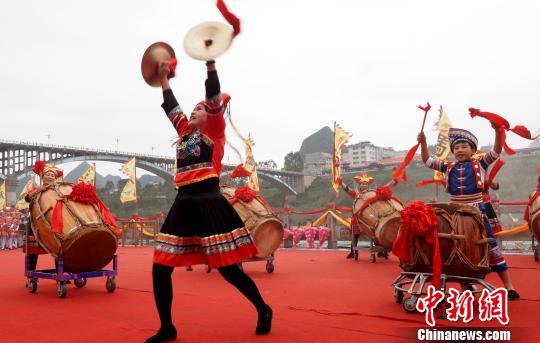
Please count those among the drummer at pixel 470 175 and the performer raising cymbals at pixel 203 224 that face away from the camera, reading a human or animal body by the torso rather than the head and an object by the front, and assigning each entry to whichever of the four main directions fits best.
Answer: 0

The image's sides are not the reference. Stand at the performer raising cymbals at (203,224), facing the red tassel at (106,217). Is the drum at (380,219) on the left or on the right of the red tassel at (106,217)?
right

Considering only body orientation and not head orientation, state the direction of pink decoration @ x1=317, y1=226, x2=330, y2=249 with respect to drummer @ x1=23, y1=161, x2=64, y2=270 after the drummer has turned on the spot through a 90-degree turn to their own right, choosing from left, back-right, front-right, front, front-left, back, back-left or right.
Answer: back

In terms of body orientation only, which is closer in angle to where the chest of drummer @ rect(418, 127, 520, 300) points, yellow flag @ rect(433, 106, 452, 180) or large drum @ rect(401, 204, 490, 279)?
the large drum

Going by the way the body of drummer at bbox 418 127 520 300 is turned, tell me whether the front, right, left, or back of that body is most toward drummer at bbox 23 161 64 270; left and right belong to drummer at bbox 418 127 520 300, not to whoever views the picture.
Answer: right

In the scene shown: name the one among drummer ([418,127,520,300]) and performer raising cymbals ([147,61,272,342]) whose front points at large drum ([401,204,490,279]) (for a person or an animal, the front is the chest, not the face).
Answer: the drummer

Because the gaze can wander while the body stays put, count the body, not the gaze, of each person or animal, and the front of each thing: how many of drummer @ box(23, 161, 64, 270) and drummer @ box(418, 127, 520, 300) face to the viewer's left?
0

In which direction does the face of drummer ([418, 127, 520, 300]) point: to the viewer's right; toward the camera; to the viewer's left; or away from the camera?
toward the camera

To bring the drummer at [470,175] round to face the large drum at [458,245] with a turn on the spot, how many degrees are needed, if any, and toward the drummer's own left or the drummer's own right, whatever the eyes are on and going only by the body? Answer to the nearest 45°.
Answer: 0° — they already face it

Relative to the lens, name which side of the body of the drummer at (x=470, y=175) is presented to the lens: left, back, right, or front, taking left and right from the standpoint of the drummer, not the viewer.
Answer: front

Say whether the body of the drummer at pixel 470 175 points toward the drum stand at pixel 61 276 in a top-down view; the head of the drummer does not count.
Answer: no

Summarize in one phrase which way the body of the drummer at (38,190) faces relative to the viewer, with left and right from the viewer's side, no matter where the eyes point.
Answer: facing the viewer and to the right of the viewer

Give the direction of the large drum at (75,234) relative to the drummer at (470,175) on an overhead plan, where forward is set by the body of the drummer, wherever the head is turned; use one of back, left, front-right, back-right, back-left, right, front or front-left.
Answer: right

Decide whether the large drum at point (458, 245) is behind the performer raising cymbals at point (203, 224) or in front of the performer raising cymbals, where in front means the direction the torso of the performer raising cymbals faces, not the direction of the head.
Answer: behind

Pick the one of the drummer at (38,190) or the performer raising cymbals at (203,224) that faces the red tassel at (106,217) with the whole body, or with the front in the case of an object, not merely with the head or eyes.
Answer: the drummer

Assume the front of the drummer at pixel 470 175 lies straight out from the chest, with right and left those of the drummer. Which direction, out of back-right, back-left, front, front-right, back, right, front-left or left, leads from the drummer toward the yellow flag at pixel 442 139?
back

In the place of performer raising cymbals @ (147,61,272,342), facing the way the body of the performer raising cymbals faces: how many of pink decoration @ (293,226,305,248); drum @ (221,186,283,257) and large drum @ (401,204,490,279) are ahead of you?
0

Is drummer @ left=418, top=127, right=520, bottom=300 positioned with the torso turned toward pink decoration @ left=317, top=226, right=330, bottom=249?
no

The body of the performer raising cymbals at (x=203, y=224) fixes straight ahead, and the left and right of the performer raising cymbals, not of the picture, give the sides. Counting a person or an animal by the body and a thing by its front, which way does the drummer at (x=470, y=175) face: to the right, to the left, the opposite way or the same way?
the same way
